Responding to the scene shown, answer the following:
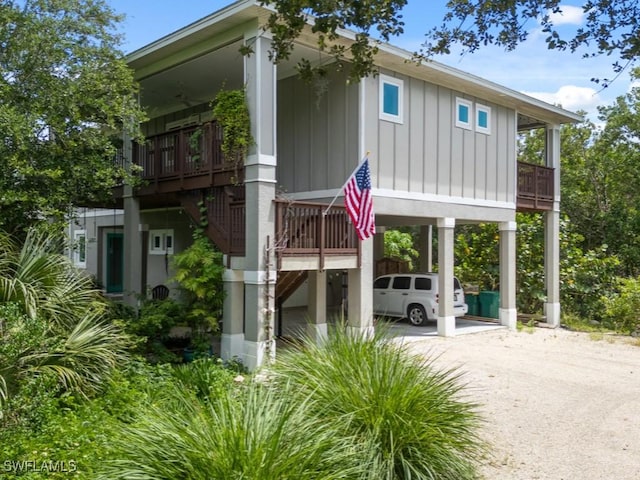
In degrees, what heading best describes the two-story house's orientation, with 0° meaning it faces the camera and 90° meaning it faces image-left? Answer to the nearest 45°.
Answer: approximately 45°

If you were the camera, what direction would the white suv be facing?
facing away from the viewer and to the left of the viewer

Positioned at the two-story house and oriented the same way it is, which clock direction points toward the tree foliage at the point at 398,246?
The tree foliage is roughly at 5 o'clock from the two-story house.

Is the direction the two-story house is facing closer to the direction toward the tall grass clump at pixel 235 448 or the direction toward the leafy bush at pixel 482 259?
the tall grass clump

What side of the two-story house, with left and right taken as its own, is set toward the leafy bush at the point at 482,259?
back

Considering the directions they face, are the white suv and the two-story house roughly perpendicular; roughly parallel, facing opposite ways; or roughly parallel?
roughly perpendicular

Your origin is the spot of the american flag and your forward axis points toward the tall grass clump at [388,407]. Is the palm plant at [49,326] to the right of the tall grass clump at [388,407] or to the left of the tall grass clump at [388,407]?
right

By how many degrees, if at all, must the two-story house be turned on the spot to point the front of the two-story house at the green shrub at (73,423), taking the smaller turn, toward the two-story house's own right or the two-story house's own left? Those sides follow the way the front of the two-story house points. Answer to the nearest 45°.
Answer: approximately 45° to the two-story house's own left

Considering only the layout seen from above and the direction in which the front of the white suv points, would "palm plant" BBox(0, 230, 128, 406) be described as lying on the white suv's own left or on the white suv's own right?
on the white suv's own left
